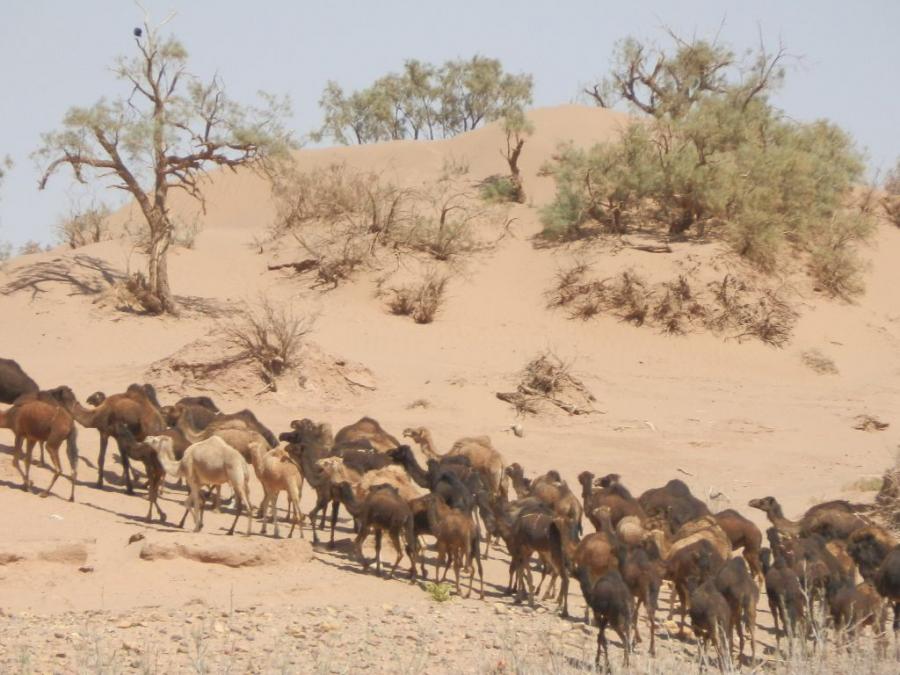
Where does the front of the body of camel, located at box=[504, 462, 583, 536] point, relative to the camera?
to the viewer's left

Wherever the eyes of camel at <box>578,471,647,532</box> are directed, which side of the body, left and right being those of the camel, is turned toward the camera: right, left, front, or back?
left

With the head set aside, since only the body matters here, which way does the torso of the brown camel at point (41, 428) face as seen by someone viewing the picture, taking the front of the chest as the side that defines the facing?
to the viewer's left

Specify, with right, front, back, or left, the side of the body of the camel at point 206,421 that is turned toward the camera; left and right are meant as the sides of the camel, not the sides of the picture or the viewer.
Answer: left

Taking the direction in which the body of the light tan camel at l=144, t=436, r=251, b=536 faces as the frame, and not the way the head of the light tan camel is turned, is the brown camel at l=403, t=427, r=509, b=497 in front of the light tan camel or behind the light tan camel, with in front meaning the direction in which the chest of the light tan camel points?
behind

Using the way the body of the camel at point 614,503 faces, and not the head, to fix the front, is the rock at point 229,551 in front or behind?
in front

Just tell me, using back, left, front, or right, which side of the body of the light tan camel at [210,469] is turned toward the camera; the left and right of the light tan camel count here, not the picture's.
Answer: left

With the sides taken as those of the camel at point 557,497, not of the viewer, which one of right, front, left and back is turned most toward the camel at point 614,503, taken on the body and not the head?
back

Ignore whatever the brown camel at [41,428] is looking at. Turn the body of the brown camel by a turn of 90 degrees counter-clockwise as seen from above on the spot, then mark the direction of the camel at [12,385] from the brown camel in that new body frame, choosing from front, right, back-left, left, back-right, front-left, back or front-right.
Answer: back

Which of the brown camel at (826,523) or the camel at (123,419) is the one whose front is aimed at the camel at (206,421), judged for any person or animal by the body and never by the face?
the brown camel

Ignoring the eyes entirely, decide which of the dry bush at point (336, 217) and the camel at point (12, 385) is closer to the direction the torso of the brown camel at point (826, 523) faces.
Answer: the camel

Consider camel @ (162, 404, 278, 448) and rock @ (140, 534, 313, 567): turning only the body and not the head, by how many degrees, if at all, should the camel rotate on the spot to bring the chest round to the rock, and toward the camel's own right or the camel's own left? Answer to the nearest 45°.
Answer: approximately 90° to the camel's own left

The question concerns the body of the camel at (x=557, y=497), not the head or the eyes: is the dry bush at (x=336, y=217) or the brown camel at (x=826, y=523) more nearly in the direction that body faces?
the dry bush
